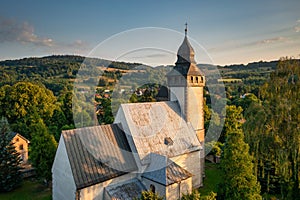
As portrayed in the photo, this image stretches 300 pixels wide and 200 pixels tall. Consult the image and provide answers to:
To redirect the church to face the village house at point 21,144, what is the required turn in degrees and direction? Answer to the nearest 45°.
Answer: approximately 90° to its left

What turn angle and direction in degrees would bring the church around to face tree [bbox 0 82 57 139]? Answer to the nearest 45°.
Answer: approximately 90° to its left

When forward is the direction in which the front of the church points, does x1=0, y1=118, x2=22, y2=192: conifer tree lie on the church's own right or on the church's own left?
on the church's own left

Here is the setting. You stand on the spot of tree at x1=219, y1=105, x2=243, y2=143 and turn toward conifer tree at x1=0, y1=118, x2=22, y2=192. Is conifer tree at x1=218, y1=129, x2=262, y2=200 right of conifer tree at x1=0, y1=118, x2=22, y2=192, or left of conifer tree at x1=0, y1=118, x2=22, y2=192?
left
